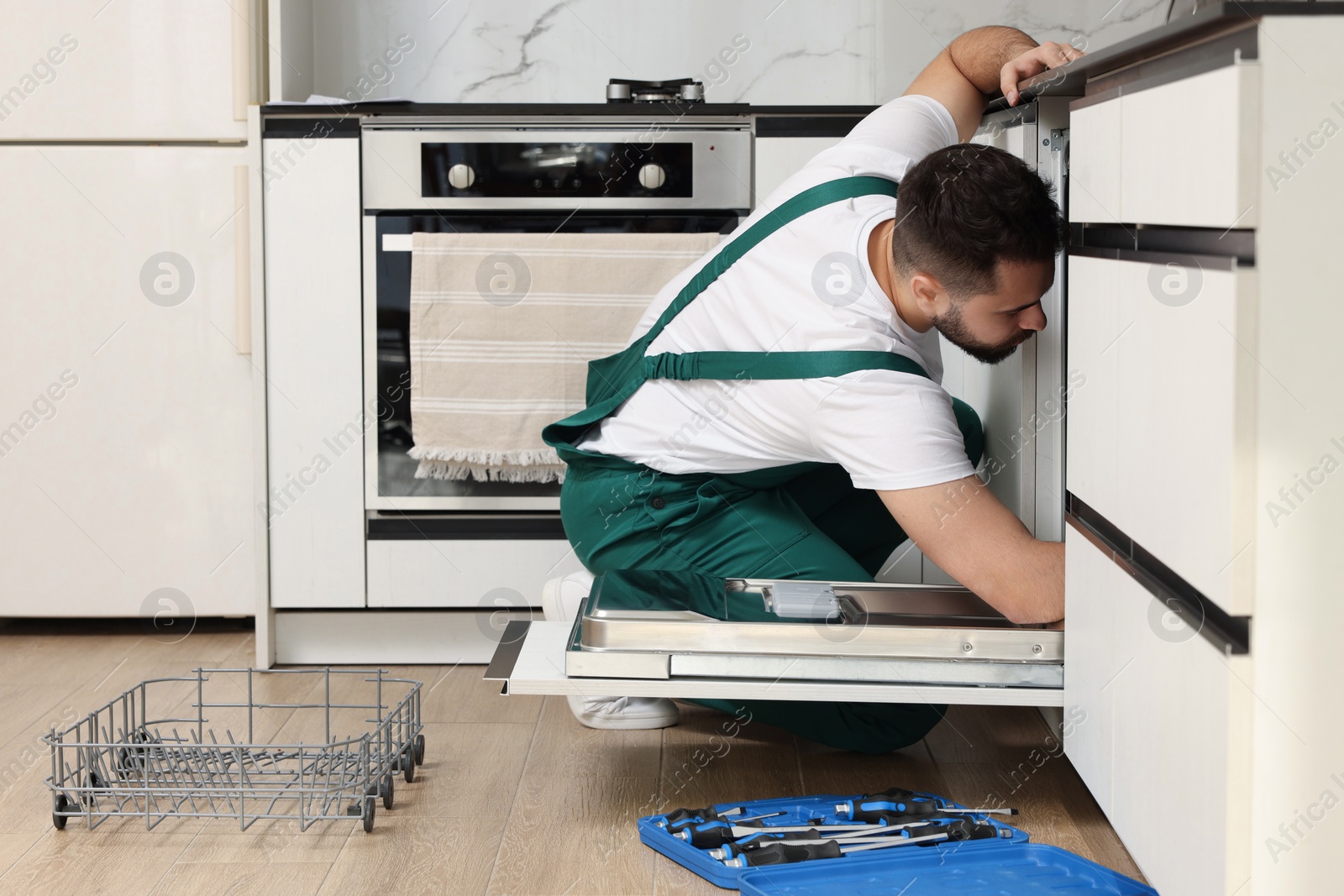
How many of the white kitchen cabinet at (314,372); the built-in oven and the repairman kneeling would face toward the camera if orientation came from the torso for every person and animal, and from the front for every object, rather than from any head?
2

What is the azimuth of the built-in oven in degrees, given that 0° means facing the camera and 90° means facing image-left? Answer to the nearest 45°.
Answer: approximately 0°

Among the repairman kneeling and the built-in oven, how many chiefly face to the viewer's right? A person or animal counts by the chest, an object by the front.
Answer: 1

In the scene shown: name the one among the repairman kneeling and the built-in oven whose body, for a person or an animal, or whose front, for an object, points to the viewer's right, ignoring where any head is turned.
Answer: the repairman kneeling

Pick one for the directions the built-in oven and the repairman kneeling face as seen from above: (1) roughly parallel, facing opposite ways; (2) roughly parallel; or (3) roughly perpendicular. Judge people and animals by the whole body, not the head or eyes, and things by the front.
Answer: roughly perpendicular

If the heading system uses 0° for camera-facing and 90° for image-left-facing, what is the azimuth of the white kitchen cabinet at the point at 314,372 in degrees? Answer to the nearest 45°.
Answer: approximately 0°

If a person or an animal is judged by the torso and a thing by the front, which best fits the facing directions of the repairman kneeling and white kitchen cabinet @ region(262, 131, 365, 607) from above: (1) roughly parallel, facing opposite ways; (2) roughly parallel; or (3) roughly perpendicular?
roughly perpendicular

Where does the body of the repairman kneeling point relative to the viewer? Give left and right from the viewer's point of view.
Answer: facing to the right of the viewer

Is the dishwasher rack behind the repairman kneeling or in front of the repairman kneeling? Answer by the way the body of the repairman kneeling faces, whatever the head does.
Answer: behind
